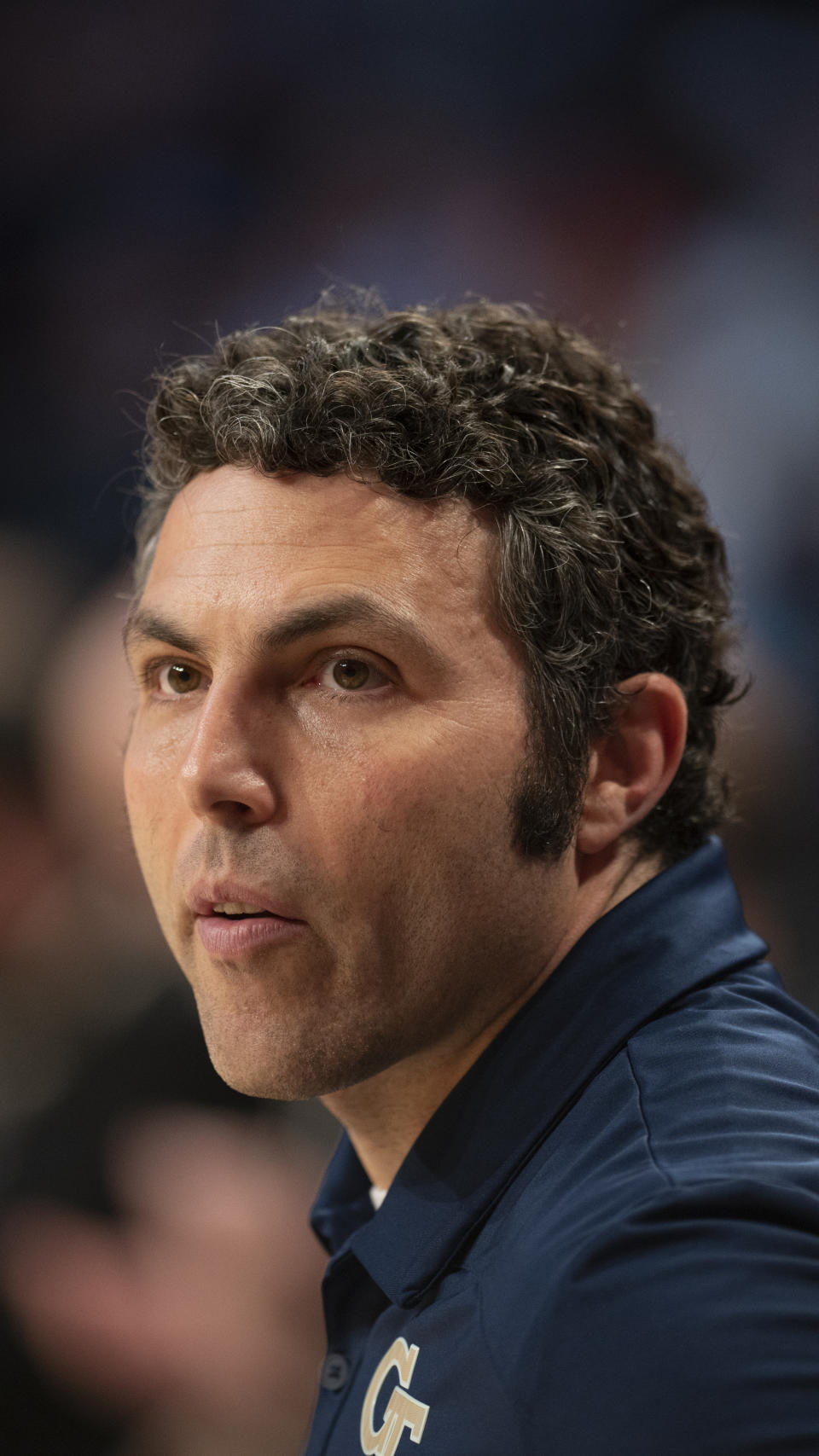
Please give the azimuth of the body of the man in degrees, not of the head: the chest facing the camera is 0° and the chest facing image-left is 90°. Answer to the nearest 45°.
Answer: approximately 45°
